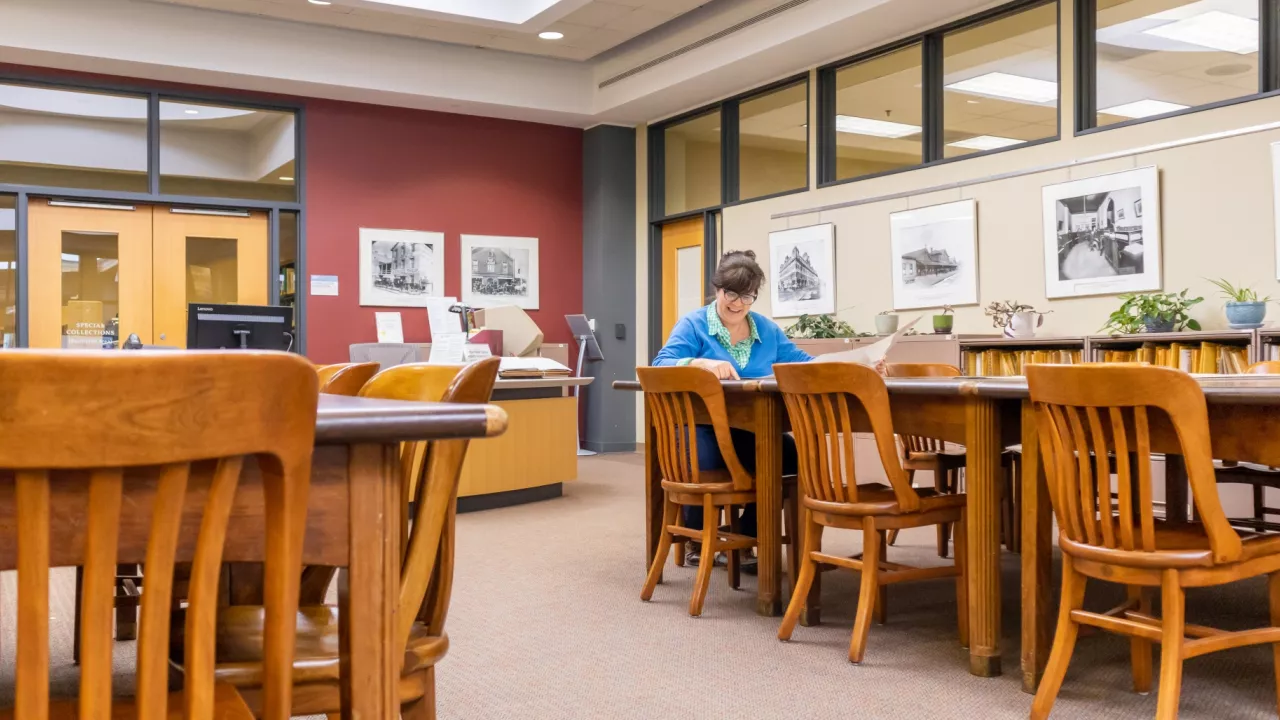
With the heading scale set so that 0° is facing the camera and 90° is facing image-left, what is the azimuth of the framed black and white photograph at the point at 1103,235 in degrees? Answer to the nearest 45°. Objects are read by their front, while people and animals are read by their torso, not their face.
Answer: approximately 45°

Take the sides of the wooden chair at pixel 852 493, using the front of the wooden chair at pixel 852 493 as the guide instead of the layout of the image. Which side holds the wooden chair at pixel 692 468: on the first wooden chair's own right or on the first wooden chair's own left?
on the first wooden chair's own left

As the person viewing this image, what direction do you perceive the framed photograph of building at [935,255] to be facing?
facing the viewer and to the left of the viewer

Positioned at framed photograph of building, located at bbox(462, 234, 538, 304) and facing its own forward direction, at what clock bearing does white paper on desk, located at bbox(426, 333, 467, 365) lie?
The white paper on desk is roughly at 12 o'clock from the framed photograph of building.

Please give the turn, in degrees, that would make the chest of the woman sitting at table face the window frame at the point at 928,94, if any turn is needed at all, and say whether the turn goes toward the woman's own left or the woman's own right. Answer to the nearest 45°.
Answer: approximately 135° to the woman's own left

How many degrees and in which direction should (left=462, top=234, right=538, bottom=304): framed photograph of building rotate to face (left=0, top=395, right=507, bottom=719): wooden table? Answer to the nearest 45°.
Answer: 0° — it already faces it

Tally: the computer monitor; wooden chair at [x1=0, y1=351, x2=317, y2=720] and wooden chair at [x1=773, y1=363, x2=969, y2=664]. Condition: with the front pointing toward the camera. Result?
0

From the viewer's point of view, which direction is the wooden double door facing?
toward the camera

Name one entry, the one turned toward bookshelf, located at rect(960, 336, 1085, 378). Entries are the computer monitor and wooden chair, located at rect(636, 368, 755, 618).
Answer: the wooden chair

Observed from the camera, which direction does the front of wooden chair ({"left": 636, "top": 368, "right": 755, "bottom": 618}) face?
facing away from the viewer and to the right of the viewer

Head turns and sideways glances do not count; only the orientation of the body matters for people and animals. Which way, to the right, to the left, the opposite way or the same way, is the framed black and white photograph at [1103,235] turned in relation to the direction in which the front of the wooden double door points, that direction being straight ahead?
to the right

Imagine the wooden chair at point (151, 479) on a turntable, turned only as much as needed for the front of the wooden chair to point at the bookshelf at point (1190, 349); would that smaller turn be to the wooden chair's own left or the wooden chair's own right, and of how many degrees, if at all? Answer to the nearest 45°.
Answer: approximately 45° to the wooden chair's own right

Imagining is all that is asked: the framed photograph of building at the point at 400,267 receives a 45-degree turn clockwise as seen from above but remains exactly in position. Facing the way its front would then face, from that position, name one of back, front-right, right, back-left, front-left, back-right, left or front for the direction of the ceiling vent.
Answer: left

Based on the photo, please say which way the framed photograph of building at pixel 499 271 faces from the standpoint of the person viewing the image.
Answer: facing the viewer

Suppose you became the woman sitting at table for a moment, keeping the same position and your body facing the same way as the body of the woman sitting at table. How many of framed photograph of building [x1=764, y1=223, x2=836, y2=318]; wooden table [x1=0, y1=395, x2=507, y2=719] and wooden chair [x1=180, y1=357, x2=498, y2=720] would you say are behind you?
1

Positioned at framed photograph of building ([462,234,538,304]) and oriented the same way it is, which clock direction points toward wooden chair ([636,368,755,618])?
The wooden chair is roughly at 12 o'clock from the framed photograph of building.

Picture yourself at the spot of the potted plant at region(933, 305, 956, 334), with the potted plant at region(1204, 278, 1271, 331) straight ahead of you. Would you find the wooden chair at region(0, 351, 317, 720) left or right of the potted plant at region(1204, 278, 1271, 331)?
right

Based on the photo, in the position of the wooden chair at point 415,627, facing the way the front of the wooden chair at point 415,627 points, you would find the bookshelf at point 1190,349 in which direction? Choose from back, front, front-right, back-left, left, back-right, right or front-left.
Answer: back
